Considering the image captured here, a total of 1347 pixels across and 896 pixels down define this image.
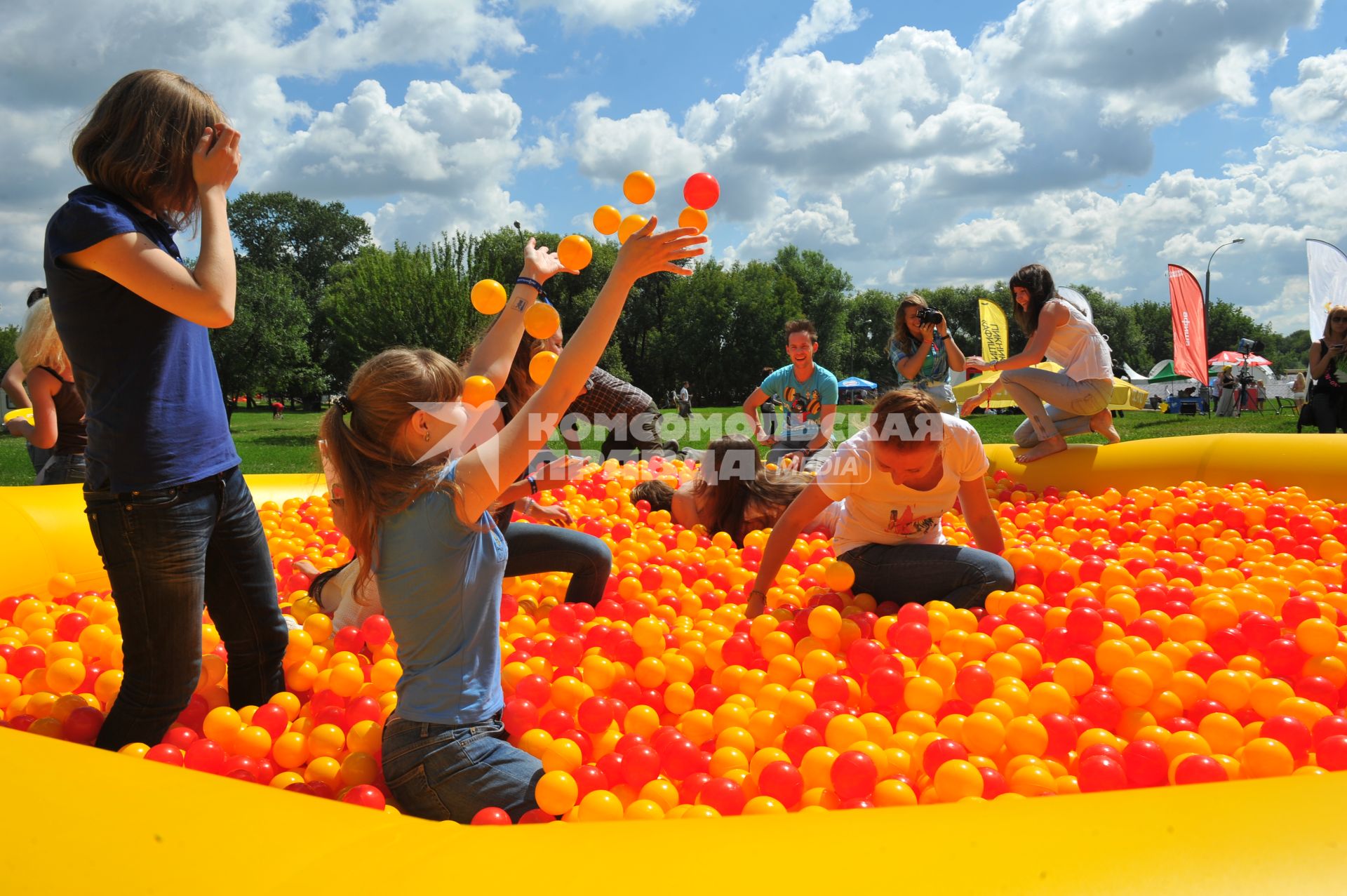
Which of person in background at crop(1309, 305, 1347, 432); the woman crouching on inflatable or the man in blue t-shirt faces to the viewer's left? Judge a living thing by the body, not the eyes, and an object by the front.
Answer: the woman crouching on inflatable

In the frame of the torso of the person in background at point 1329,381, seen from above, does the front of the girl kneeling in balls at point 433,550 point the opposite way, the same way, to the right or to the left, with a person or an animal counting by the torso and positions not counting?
the opposite way

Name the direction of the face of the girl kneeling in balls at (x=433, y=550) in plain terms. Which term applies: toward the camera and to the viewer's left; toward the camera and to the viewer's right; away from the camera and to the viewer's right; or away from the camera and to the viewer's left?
away from the camera and to the viewer's right

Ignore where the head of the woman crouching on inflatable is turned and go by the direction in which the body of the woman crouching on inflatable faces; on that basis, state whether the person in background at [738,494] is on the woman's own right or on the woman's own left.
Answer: on the woman's own left

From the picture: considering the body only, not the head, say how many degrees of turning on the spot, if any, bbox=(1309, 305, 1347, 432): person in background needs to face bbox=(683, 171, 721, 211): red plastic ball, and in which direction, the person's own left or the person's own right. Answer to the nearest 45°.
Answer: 0° — they already face it

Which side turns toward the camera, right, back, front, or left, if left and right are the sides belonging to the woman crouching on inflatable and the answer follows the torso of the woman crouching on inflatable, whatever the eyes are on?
left

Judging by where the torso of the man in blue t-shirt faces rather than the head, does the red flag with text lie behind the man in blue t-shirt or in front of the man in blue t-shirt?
behind

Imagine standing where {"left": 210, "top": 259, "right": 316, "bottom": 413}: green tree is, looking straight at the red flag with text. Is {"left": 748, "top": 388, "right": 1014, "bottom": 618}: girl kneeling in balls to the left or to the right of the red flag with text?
right
